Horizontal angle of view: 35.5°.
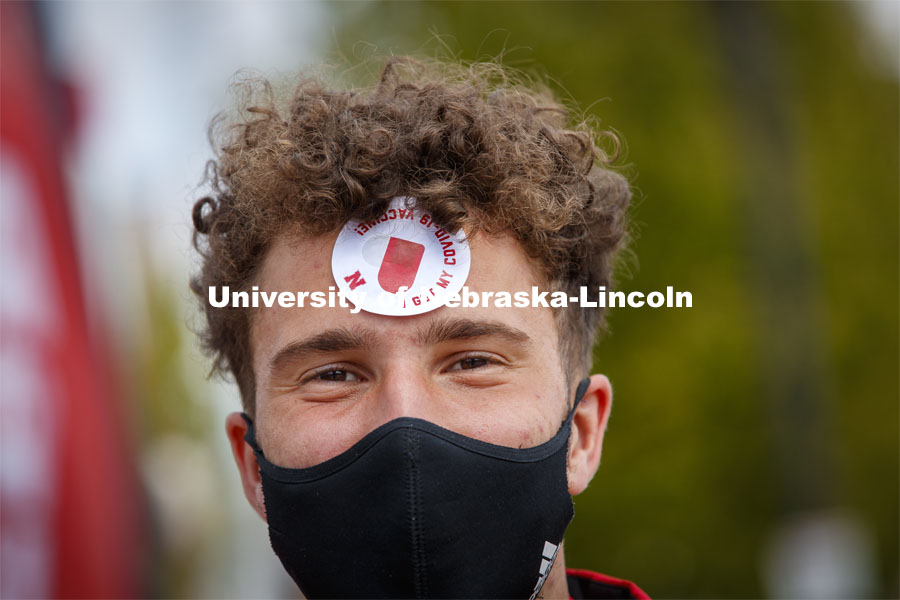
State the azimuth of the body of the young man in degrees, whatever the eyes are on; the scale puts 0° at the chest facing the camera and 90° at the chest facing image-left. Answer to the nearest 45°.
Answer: approximately 0°
